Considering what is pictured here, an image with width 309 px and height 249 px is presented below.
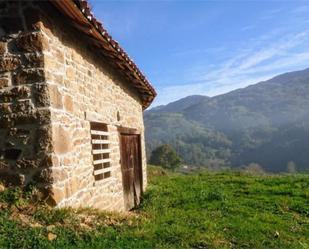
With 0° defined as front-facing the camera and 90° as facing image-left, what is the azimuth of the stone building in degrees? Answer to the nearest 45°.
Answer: approximately 315°
